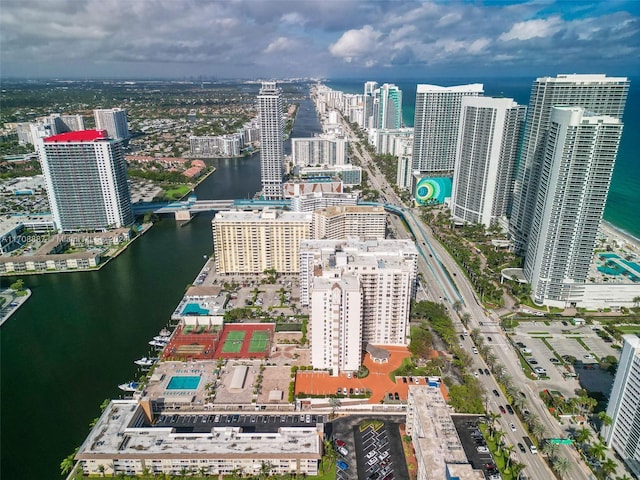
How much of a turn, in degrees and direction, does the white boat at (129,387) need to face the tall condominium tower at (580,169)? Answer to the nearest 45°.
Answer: approximately 180°

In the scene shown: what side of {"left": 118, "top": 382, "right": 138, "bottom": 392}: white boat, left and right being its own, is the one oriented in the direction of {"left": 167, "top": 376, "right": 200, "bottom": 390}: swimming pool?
back

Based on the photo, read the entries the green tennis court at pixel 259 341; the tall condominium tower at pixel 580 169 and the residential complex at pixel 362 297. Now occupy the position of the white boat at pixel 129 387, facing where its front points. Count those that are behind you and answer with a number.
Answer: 3

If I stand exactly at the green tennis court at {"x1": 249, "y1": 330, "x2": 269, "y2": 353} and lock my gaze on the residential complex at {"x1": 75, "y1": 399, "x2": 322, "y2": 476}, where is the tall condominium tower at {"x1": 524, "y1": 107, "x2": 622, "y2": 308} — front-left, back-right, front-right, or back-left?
back-left

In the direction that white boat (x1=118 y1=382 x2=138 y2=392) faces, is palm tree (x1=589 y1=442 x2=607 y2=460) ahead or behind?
behind

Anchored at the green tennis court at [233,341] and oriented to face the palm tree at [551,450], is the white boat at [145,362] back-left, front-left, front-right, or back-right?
back-right

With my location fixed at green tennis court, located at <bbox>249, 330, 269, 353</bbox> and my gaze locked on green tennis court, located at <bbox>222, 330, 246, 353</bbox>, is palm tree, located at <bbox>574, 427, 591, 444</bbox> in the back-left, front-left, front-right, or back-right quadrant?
back-left

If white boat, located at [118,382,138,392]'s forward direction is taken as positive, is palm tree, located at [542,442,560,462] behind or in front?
behind

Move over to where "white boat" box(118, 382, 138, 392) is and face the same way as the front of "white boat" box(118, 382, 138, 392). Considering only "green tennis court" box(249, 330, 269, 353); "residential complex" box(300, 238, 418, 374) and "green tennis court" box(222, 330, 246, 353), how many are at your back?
3

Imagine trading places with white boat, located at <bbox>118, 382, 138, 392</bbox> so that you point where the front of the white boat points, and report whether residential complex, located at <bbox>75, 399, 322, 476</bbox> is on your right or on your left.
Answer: on your left

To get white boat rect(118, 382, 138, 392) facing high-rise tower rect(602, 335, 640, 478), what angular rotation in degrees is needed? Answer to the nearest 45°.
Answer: approximately 135° to its left

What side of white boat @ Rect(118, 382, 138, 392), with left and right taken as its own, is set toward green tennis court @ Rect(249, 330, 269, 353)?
back

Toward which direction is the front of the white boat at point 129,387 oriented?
to the viewer's left

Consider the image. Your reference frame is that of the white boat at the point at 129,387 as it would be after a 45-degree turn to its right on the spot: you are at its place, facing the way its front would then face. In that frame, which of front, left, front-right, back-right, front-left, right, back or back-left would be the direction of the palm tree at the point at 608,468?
back

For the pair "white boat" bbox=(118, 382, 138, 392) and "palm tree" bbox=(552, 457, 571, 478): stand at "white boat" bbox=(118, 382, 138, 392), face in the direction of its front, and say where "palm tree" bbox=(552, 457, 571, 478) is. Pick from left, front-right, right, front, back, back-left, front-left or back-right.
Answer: back-left

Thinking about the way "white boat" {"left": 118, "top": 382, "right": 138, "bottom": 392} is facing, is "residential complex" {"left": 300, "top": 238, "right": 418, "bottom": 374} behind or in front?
behind

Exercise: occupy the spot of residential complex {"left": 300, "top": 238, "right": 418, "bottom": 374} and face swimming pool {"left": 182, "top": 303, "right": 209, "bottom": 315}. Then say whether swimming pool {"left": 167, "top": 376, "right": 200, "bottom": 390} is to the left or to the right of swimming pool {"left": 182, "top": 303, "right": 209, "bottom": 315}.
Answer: left
